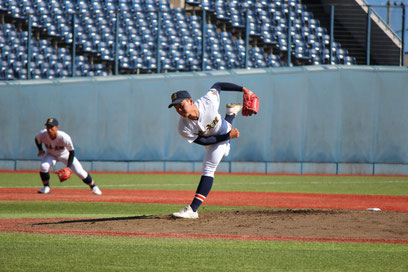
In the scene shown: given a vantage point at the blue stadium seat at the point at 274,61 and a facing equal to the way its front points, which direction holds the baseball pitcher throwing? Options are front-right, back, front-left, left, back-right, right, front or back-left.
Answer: front-right

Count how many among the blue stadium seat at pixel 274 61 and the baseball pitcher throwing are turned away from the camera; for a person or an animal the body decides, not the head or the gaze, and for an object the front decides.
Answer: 0

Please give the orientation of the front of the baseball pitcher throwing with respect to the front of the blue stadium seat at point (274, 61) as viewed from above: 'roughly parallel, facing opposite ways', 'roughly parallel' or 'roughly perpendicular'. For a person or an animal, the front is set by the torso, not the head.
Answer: roughly parallel

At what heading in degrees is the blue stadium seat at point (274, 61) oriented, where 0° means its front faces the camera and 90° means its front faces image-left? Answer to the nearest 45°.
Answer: approximately 315°
